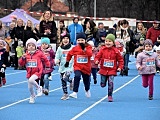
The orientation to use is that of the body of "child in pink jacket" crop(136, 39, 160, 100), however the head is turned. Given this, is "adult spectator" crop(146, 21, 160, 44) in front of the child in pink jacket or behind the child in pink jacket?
behind

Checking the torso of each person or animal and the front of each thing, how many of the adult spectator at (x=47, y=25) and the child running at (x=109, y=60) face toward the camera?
2

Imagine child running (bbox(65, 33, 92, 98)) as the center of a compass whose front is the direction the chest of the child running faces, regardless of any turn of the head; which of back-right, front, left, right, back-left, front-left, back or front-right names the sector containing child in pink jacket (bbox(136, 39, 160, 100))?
left

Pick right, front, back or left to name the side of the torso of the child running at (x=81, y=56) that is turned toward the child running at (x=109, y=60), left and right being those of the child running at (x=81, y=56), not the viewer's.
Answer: left

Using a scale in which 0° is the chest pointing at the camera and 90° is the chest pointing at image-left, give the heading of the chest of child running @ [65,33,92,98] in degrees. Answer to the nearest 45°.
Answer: approximately 0°

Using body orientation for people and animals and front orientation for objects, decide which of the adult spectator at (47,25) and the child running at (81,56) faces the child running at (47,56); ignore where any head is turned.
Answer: the adult spectator

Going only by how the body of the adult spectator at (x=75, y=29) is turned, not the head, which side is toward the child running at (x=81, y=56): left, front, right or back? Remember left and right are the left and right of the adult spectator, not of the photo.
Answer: front

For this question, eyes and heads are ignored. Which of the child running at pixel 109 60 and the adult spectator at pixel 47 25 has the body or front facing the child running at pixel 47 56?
the adult spectator

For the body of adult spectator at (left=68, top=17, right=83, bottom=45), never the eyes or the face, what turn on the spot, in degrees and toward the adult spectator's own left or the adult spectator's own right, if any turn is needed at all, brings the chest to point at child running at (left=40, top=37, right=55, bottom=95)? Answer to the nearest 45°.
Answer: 0° — they already face them

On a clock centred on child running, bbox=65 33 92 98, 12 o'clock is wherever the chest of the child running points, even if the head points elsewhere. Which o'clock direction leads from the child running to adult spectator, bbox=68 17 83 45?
The adult spectator is roughly at 6 o'clock from the child running.
